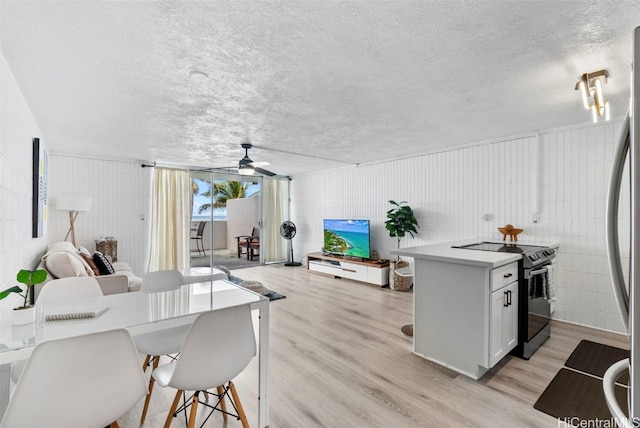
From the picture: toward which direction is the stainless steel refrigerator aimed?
to the viewer's left

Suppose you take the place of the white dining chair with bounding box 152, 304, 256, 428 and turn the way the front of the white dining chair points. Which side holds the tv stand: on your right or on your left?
on your right

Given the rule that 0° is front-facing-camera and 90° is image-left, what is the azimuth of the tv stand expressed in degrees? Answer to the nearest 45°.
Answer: approximately 45°

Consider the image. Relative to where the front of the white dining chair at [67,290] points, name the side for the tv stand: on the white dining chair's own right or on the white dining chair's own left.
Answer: on the white dining chair's own left

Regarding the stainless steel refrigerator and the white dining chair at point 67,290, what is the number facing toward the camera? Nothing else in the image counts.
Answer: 1

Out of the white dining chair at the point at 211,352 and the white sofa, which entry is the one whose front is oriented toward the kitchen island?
the white sofa

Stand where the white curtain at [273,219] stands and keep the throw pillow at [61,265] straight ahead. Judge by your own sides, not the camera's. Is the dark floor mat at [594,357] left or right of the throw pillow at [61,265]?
left

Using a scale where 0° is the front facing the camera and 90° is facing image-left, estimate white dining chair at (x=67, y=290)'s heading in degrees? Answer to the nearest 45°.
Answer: approximately 0°

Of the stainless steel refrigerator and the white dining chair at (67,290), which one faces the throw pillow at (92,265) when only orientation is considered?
the stainless steel refrigerator

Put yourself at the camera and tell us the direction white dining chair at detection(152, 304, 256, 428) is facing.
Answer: facing away from the viewer and to the left of the viewer

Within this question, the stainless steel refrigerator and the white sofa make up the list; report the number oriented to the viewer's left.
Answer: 1

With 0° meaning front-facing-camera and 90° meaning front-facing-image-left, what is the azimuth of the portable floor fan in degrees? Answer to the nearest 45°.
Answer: approximately 45°
